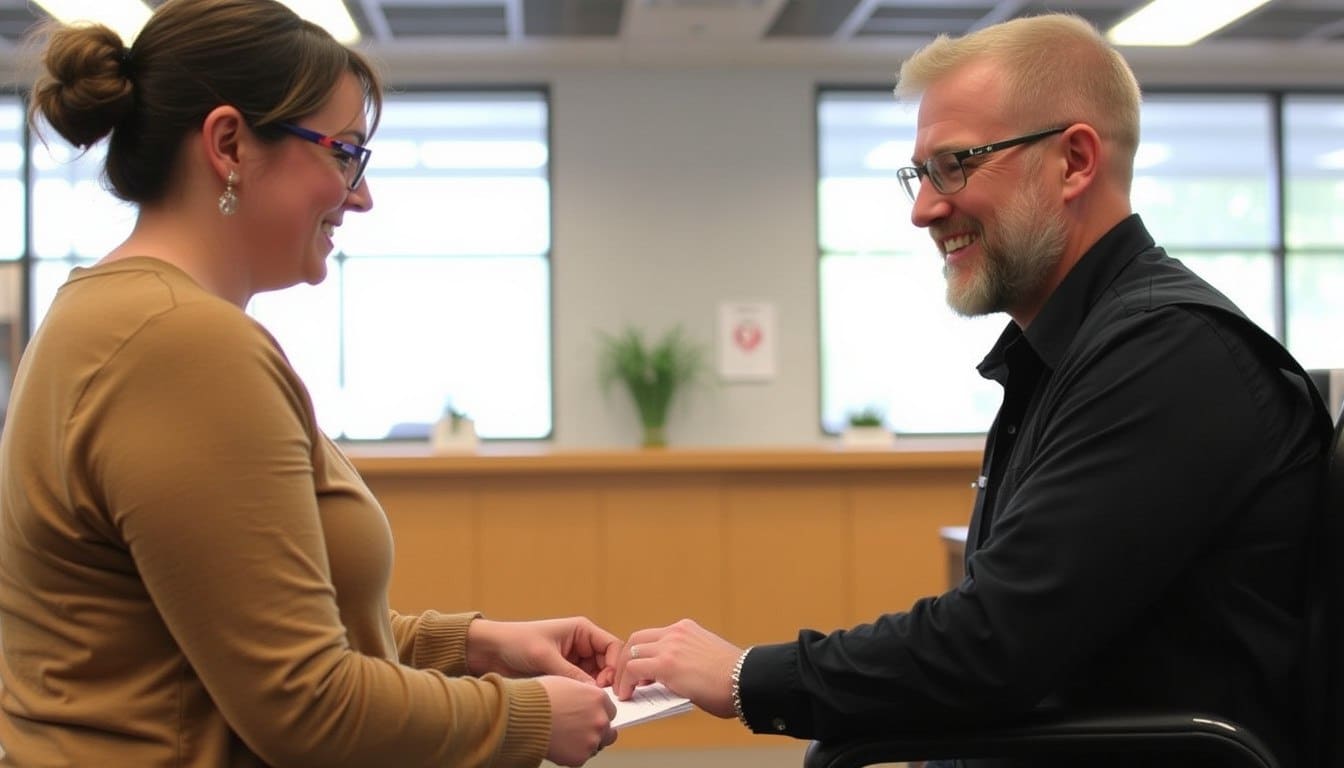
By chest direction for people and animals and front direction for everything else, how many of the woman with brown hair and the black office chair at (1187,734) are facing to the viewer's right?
1

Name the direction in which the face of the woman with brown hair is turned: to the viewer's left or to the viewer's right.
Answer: to the viewer's right

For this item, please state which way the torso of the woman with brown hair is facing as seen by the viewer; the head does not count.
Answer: to the viewer's right

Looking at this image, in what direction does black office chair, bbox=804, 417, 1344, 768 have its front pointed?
to the viewer's left

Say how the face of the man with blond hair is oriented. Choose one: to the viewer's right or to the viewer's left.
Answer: to the viewer's left

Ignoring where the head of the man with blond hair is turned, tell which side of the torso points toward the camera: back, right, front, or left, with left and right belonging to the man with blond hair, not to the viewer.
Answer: left

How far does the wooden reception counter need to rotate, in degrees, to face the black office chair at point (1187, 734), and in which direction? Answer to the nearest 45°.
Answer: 0° — it already faces it

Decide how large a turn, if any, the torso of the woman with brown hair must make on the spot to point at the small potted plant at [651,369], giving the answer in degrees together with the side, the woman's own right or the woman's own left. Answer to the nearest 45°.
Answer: approximately 90° to the woman's own left

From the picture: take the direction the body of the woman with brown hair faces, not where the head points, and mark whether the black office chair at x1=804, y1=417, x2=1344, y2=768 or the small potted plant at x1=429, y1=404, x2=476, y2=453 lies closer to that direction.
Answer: the black office chair

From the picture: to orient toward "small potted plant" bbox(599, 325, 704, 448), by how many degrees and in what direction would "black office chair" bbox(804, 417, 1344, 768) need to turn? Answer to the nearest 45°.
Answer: approximately 45° to its right
